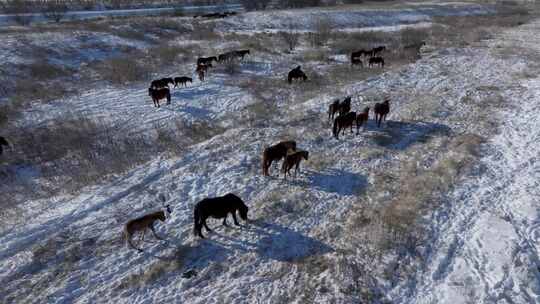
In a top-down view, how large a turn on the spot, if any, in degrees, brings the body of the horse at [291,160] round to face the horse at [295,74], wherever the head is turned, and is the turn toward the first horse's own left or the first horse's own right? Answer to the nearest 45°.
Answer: approximately 90° to the first horse's own left

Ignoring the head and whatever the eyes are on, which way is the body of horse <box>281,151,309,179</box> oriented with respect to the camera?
to the viewer's right

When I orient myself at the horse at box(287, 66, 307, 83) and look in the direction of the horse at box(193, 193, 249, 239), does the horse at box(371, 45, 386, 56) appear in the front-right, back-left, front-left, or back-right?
back-left

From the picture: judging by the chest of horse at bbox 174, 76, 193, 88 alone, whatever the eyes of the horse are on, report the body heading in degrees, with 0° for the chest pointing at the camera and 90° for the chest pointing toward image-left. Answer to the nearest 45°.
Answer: approximately 270°

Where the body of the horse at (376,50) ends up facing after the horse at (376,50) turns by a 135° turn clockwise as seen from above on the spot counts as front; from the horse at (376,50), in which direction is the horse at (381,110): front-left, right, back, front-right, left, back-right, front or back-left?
front-left

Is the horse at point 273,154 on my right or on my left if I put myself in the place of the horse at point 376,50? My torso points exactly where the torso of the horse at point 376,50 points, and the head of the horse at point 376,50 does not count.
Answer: on my right
